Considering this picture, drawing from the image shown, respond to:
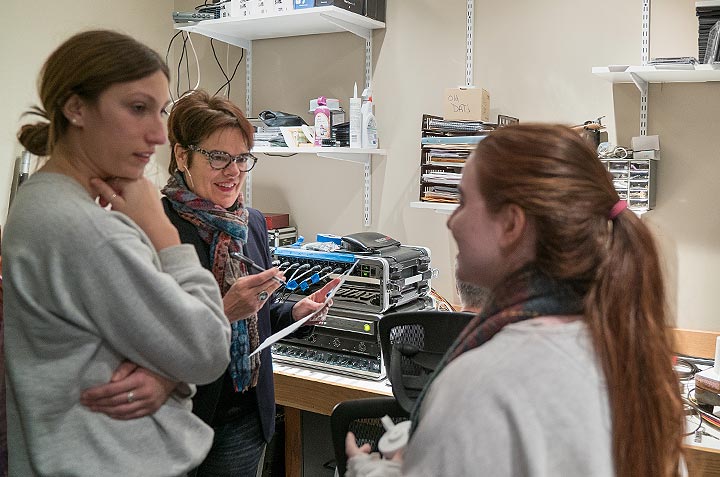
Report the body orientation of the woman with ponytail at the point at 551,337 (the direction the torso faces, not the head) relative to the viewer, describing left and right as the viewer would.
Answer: facing away from the viewer and to the left of the viewer

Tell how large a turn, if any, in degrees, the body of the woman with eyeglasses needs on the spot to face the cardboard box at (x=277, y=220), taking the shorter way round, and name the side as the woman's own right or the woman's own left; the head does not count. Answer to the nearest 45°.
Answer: approximately 135° to the woman's own left

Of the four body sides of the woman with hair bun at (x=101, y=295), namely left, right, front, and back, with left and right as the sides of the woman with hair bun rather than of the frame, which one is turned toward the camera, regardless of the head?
right

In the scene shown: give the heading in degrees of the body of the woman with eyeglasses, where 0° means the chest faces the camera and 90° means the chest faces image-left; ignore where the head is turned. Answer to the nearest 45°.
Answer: approximately 315°

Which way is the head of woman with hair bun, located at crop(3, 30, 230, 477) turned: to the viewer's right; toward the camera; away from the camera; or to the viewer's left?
to the viewer's right

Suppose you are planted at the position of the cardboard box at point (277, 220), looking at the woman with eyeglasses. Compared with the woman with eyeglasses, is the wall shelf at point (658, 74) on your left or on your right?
left

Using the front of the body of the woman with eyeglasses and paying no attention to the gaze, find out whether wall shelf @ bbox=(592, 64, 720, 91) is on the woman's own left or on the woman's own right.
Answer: on the woman's own left

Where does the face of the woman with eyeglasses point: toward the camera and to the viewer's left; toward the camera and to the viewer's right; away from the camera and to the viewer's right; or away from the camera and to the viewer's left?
toward the camera and to the viewer's right

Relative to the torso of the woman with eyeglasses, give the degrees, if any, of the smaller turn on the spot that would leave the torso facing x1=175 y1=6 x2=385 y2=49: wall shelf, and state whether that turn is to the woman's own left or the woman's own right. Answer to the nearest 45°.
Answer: approximately 135° to the woman's own left

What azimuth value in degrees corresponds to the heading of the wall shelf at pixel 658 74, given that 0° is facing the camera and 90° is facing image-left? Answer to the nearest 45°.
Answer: approximately 0°

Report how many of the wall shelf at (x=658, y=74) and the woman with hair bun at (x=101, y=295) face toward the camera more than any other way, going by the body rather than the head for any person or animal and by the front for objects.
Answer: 1
